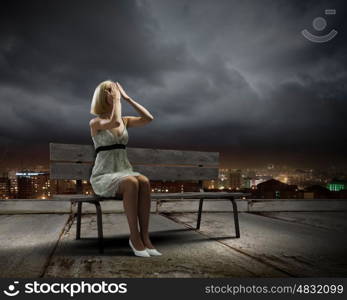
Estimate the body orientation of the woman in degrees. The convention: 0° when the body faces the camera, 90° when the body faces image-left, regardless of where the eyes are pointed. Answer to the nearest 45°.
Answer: approximately 315°

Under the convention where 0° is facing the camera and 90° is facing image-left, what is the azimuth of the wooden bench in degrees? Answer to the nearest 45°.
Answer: approximately 315°
